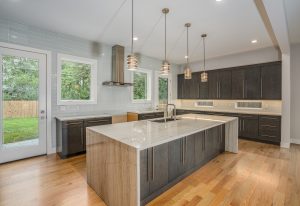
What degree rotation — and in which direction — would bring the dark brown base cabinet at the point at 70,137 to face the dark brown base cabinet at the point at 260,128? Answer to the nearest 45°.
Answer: approximately 45° to its left

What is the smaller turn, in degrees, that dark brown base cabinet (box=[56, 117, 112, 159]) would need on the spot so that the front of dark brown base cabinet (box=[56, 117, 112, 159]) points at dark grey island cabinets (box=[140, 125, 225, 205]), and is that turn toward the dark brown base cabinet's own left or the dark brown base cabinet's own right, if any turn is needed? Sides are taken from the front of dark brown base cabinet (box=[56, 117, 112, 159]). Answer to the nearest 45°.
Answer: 0° — it already faces it

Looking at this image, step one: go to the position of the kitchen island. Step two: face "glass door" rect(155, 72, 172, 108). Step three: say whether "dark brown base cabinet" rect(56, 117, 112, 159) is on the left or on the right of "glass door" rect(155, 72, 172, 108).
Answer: left

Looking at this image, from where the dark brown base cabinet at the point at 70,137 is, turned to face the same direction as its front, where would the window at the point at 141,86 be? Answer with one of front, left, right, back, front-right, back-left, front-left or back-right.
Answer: left

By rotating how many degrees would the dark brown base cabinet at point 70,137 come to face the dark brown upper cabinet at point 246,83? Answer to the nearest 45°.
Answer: approximately 45° to its left

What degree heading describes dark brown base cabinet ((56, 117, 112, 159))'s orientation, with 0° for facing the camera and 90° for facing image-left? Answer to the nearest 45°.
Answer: approximately 315°

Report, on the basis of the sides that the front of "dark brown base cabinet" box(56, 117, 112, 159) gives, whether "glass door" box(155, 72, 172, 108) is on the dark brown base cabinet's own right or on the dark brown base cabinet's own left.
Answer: on the dark brown base cabinet's own left

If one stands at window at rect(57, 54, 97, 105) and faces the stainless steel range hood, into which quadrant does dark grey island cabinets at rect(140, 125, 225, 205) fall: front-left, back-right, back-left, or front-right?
front-right
